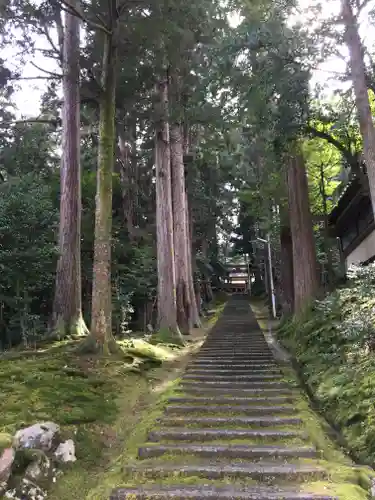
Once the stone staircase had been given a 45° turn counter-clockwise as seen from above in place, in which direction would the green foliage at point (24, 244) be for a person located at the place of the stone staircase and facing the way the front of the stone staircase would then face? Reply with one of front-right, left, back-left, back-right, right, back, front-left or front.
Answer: back

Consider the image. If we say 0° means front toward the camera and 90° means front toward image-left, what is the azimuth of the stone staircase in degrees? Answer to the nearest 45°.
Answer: approximately 0°
